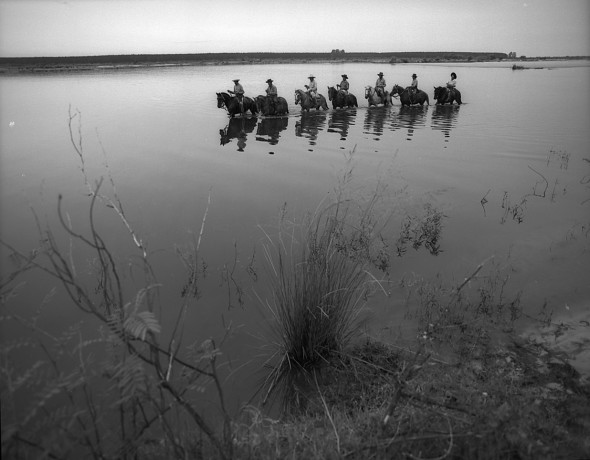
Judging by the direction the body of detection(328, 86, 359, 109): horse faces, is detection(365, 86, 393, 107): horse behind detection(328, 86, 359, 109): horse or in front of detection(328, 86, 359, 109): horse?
behind

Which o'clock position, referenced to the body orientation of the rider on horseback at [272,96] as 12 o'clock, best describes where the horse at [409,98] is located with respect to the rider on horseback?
The horse is roughly at 5 o'clock from the rider on horseback.

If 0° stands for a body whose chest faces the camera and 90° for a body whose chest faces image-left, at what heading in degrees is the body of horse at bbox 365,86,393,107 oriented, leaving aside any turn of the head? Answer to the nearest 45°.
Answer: approximately 90°

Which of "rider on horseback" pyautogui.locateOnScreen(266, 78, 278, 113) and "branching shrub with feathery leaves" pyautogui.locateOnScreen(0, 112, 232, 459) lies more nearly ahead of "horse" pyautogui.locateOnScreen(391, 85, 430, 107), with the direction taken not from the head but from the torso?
the rider on horseback

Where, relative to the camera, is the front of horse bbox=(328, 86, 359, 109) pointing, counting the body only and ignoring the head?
to the viewer's left

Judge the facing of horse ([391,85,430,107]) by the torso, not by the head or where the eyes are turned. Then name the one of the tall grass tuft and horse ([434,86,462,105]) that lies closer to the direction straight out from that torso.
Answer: the tall grass tuft

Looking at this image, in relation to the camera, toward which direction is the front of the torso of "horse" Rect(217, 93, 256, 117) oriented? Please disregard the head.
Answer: to the viewer's left

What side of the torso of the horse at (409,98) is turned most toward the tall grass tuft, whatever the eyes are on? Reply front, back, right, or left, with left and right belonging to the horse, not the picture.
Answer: left

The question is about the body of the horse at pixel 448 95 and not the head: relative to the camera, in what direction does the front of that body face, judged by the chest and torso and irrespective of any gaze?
to the viewer's left

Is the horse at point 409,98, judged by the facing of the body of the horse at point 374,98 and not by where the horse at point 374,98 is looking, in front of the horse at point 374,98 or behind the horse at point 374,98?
behind

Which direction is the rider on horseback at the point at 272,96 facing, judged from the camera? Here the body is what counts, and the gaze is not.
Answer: to the viewer's left

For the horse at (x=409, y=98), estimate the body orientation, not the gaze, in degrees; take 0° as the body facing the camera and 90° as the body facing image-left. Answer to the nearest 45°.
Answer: approximately 90°

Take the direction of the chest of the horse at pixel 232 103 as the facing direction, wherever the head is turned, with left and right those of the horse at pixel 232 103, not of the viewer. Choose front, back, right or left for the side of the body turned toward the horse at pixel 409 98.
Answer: back
